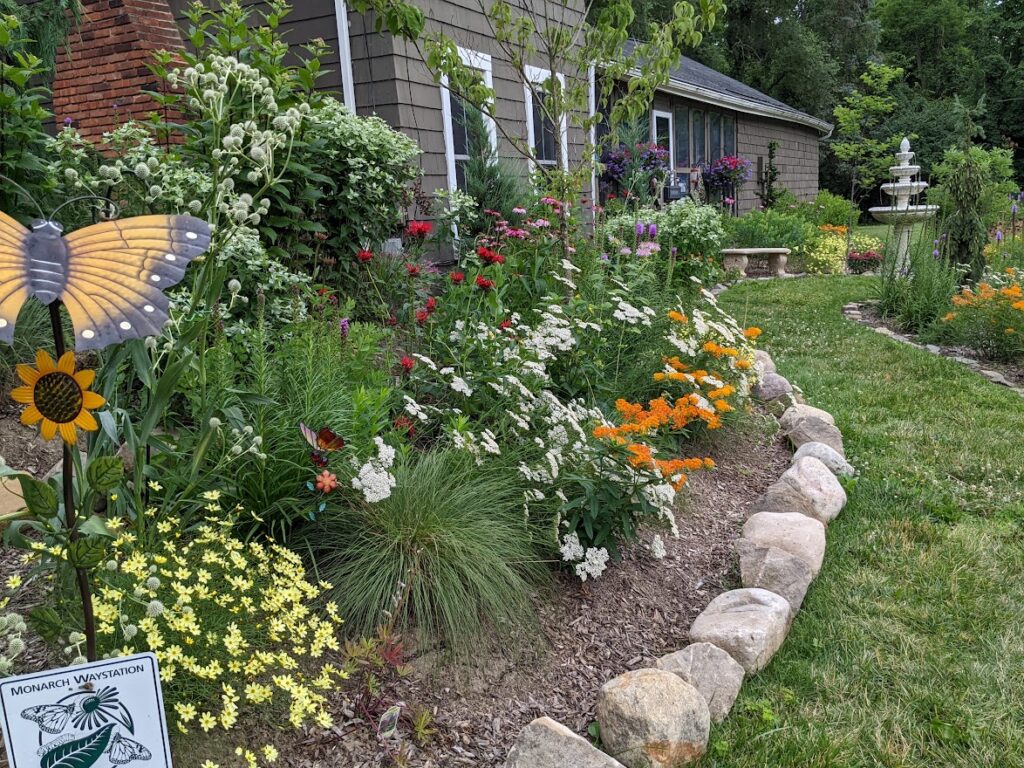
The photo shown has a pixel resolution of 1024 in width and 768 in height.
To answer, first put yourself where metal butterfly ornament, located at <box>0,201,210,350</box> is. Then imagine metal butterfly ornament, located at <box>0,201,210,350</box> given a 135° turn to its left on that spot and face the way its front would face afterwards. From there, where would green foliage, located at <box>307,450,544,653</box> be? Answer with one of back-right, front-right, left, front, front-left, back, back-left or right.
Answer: front

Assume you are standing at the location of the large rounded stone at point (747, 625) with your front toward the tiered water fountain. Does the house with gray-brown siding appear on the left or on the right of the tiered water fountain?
left

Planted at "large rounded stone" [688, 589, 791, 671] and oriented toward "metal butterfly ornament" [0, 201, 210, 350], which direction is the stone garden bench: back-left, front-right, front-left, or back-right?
back-right

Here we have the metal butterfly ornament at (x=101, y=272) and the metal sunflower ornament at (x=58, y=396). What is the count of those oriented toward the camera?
2

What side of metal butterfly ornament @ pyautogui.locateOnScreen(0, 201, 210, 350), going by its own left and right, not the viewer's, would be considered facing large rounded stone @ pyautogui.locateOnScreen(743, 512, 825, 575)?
left

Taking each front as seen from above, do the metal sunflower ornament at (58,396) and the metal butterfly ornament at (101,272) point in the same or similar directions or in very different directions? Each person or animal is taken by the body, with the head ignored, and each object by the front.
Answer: same or similar directions

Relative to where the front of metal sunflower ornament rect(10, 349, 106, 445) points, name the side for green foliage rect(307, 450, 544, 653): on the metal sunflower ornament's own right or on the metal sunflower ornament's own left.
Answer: on the metal sunflower ornament's own left

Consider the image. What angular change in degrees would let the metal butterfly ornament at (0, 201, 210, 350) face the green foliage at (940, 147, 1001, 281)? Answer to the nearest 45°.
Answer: approximately 135° to its left

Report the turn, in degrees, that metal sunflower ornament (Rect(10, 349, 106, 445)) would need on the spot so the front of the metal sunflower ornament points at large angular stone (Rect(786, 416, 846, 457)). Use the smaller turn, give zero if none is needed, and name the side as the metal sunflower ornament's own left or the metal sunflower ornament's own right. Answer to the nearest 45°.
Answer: approximately 90° to the metal sunflower ornament's own left

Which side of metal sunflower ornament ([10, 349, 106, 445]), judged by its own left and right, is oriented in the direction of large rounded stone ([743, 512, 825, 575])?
left

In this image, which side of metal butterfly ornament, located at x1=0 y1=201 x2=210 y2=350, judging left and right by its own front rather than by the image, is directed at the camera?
front

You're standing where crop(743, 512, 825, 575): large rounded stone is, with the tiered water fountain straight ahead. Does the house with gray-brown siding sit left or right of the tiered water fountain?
left

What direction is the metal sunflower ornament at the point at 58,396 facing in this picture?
toward the camera
